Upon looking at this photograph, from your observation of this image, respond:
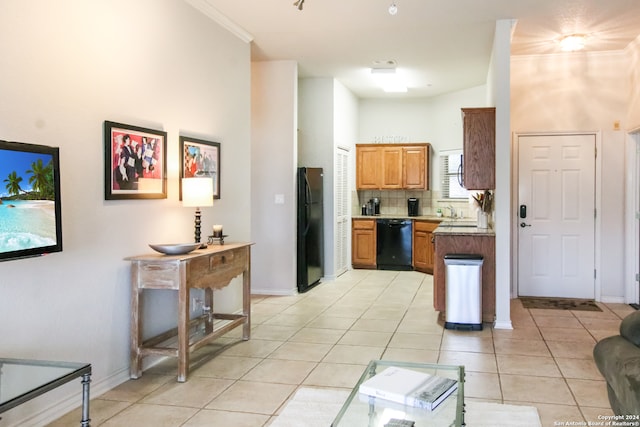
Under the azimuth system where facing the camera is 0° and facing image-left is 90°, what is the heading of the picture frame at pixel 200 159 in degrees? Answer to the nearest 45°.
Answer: approximately 315°

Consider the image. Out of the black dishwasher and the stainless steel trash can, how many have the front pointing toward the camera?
2

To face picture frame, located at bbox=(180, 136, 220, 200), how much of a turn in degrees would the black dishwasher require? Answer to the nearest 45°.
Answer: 0° — it already faces it

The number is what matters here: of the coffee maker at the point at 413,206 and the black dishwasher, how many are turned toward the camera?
2

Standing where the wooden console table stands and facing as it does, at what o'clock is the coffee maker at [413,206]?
The coffee maker is roughly at 9 o'clock from the wooden console table.

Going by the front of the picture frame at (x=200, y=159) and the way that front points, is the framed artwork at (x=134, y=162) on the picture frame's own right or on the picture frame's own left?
on the picture frame's own right

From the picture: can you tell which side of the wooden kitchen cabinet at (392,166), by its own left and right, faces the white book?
front

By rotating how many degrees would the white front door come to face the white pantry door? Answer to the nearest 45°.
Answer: approximately 90° to its right

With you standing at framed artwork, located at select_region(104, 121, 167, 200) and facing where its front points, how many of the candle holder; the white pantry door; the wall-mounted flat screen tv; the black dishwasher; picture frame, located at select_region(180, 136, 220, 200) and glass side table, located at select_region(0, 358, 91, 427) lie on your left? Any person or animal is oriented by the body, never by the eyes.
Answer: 4
